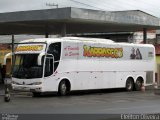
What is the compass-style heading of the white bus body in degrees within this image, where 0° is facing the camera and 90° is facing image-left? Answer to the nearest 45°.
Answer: approximately 45°
